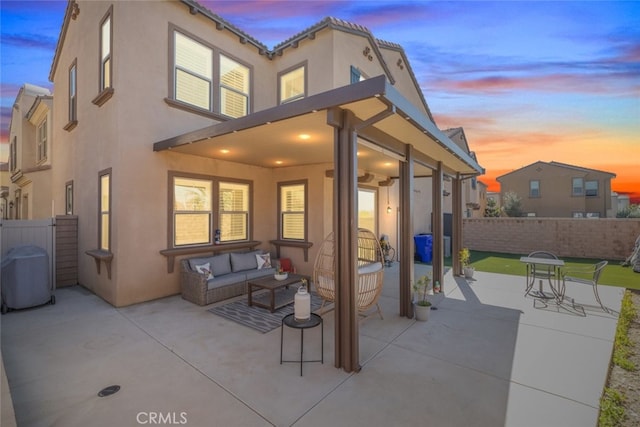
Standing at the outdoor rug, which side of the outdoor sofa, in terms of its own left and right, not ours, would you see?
front

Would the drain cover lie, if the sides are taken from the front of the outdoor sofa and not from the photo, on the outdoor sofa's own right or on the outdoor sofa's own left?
on the outdoor sofa's own right

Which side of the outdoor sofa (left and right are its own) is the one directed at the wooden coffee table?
front

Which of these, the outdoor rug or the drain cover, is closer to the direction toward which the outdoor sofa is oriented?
the outdoor rug

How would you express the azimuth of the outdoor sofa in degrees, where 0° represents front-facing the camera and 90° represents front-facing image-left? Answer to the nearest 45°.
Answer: approximately 315°

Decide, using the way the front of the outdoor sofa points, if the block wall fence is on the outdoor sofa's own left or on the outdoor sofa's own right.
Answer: on the outdoor sofa's own left

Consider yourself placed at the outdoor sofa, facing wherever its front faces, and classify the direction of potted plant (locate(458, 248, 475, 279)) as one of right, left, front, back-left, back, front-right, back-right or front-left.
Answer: front-left

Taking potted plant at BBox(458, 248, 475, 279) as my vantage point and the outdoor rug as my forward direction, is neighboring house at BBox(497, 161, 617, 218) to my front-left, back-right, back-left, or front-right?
back-right

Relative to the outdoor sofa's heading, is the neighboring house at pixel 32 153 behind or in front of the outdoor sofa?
behind

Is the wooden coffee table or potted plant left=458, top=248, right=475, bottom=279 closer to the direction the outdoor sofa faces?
the wooden coffee table
